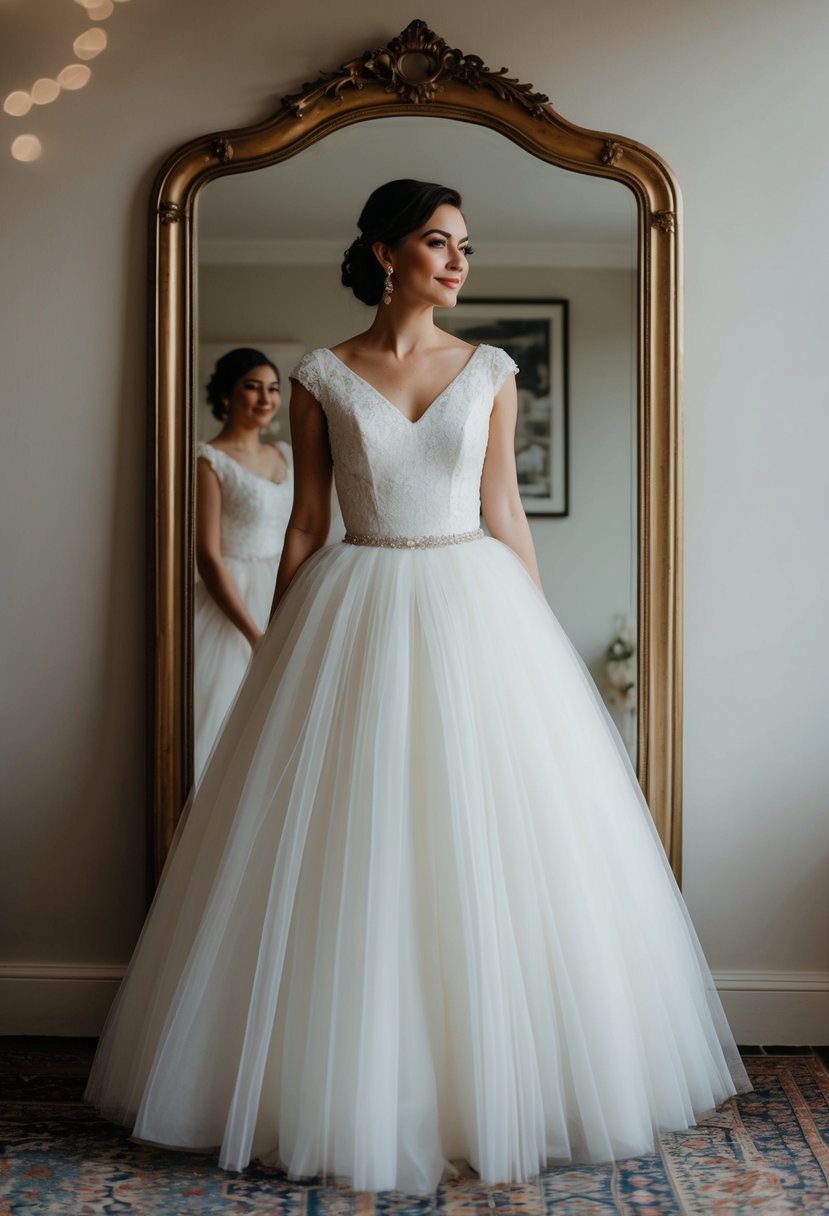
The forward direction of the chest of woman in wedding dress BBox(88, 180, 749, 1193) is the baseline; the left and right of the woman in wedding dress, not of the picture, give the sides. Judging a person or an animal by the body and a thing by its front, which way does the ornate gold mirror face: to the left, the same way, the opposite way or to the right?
the same way

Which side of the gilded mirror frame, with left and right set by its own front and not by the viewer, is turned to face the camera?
front

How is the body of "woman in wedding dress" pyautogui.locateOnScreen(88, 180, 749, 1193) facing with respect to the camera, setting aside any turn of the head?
toward the camera

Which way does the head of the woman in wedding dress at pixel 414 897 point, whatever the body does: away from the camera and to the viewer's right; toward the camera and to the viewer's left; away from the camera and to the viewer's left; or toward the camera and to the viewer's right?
toward the camera and to the viewer's right

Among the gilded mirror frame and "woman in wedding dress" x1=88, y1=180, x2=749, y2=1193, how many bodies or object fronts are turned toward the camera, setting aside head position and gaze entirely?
2

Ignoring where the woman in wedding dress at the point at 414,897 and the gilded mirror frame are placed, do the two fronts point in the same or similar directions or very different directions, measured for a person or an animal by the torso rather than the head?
same or similar directions
